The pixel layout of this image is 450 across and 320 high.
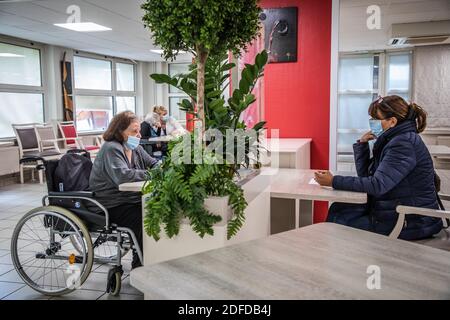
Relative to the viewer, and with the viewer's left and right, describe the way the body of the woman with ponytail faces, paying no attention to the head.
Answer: facing to the left of the viewer

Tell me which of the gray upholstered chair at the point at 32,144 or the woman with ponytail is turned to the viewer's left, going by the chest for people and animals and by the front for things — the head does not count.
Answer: the woman with ponytail

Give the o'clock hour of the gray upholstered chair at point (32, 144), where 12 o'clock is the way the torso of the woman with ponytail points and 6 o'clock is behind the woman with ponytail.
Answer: The gray upholstered chair is roughly at 1 o'clock from the woman with ponytail.

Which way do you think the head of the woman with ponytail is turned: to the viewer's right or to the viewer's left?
to the viewer's left

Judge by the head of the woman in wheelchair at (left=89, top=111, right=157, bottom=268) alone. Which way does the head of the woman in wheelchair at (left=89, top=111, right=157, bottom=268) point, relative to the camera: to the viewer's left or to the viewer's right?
to the viewer's right
